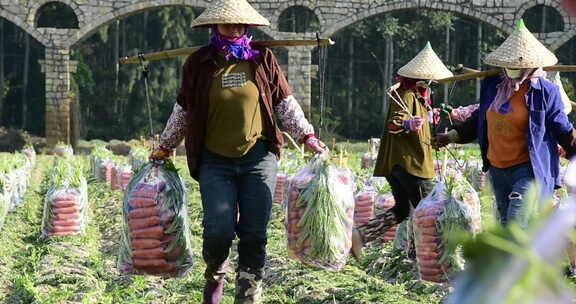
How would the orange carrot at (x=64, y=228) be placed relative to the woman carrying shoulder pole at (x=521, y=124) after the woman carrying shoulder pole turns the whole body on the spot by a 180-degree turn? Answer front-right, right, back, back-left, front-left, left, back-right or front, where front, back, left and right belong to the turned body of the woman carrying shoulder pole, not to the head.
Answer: left

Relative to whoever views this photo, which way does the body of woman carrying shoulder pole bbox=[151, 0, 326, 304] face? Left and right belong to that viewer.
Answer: facing the viewer

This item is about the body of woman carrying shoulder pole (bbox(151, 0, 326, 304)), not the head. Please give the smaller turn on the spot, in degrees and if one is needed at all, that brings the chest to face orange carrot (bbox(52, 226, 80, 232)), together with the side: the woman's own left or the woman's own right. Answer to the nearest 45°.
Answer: approximately 180°

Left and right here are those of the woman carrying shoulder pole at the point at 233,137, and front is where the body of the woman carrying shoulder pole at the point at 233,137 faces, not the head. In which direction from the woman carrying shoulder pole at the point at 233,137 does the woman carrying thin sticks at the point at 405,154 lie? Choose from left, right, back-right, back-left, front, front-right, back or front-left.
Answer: back-left

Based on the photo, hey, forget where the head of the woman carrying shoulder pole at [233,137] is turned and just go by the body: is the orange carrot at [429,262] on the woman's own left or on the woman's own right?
on the woman's own left

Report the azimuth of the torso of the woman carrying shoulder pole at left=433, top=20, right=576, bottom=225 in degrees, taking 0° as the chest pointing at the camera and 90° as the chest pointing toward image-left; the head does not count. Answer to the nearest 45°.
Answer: approximately 45°

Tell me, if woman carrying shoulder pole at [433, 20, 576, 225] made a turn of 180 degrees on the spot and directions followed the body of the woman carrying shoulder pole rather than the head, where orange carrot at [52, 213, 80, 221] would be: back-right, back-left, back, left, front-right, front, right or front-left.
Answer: left

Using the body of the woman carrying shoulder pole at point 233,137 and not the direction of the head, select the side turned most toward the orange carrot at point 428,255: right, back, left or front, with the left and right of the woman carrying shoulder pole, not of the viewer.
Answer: left

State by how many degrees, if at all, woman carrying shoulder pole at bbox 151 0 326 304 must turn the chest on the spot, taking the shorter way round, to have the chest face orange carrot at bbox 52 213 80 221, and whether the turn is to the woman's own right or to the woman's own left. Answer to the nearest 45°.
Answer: approximately 180°

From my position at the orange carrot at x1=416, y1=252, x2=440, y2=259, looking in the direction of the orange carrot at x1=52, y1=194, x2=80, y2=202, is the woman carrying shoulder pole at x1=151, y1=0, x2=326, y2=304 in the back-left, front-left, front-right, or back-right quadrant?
front-left
